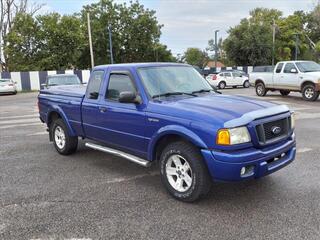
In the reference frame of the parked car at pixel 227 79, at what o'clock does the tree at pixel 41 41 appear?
The tree is roughly at 8 o'clock from the parked car.

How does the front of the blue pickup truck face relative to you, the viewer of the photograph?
facing the viewer and to the right of the viewer

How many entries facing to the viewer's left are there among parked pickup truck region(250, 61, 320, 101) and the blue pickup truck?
0

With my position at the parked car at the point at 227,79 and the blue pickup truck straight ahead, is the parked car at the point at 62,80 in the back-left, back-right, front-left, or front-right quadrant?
front-right

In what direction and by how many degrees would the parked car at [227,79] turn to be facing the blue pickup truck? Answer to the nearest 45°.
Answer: approximately 135° to its right

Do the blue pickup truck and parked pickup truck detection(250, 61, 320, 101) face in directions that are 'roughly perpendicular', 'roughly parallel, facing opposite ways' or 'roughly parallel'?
roughly parallel

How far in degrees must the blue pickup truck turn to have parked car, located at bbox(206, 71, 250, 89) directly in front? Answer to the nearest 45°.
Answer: approximately 135° to its left

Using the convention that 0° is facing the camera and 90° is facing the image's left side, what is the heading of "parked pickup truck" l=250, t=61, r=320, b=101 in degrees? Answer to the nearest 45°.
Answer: approximately 315°

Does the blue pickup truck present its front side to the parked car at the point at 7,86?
no

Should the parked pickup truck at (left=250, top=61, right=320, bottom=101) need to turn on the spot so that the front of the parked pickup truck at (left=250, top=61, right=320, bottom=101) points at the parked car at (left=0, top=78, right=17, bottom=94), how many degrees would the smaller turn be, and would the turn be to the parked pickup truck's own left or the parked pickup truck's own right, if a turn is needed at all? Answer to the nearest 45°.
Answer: approximately 135° to the parked pickup truck's own right

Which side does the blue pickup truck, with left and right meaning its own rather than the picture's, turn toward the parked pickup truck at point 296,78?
left

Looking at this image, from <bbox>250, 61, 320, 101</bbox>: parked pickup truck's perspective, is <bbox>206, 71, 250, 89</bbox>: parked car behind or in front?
behind
